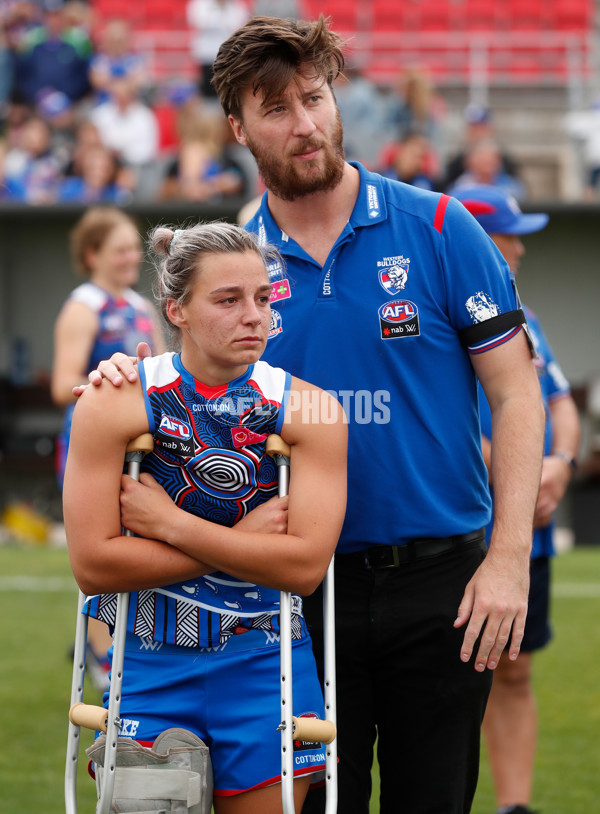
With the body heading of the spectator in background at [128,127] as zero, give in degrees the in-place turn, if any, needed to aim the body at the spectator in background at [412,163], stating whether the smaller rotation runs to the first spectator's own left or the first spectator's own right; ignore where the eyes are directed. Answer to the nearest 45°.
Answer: approximately 45° to the first spectator's own left

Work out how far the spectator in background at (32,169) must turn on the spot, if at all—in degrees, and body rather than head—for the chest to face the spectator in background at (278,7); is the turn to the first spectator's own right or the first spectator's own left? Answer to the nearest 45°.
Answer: approximately 90° to the first spectator's own left
